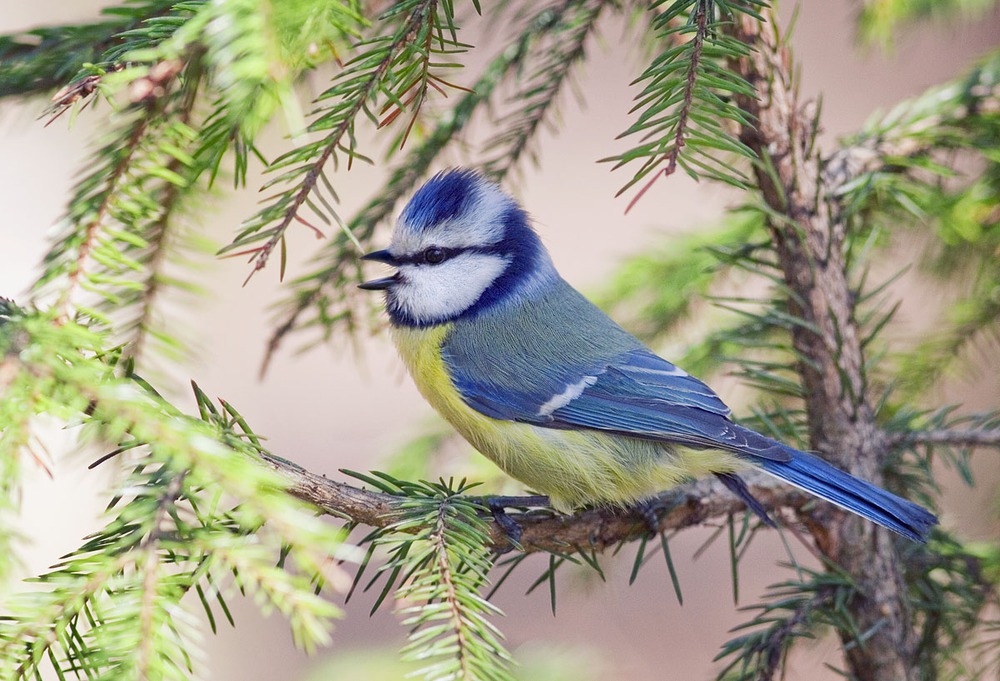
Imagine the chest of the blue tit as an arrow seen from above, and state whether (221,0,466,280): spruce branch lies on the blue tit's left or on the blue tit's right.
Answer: on the blue tit's left

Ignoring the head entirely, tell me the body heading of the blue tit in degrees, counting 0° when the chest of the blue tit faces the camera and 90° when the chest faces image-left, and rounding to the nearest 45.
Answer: approximately 90°
